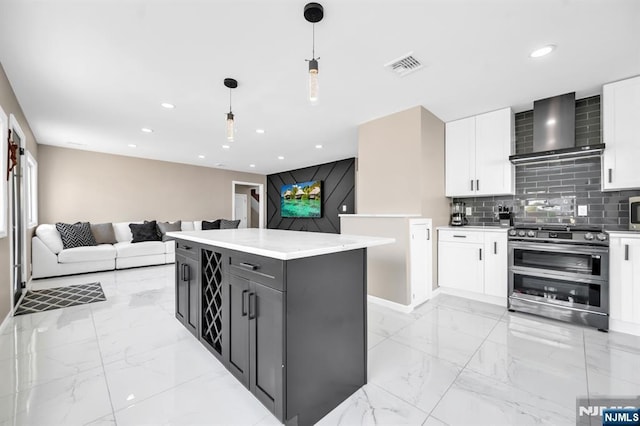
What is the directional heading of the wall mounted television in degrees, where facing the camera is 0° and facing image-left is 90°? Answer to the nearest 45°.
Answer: approximately 45°

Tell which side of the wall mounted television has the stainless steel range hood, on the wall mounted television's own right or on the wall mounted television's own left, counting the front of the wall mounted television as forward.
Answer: on the wall mounted television's own left

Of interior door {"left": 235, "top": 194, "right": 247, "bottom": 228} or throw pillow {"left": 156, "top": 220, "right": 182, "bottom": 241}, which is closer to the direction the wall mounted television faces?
the throw pillow

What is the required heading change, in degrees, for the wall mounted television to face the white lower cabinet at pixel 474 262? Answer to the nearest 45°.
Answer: approximately 90° to its left
